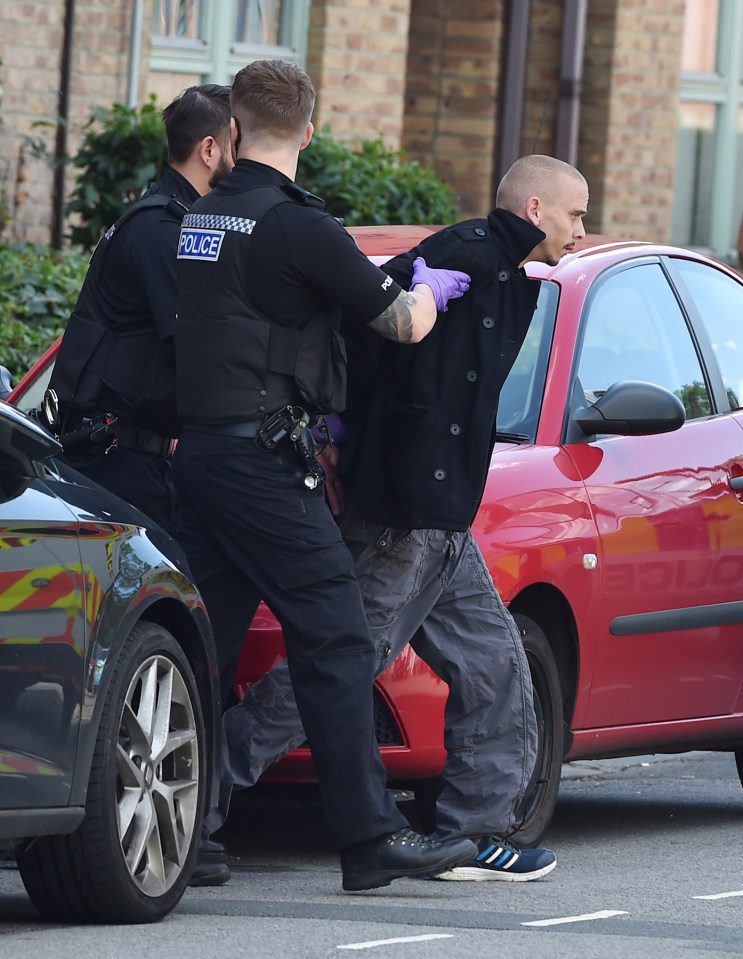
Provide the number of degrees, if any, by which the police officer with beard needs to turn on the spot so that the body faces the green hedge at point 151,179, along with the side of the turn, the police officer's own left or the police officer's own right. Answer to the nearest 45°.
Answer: approximately 45° to the police officer's own left

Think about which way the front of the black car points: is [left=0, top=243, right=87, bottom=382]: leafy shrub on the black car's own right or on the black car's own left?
on the black car's own left

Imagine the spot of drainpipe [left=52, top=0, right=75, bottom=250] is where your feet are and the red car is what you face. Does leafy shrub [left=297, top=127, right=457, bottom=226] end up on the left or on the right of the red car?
left

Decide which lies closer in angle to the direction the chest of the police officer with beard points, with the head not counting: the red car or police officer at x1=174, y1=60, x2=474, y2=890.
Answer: the red car

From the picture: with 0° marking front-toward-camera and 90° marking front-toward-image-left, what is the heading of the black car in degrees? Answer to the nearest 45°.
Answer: approximately 225°

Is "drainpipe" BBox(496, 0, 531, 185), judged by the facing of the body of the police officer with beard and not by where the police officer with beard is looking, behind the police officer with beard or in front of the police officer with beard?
in front

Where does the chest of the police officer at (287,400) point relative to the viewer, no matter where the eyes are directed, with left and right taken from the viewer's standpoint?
facing away from the viewer and to the right of the viewer

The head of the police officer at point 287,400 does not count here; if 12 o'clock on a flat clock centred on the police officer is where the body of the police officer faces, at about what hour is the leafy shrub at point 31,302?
The leafy shrub is roughly at 10 o'clock from the police officer.

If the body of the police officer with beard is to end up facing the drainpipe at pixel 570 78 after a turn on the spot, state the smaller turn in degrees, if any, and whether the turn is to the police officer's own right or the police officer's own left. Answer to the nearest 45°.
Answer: approximately 45° to the police officer's own left

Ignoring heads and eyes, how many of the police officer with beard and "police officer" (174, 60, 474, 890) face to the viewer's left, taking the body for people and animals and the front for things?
0

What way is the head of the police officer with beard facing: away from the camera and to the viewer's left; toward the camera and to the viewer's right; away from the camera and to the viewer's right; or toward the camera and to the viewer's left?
away from the camera and to the viewer's right
